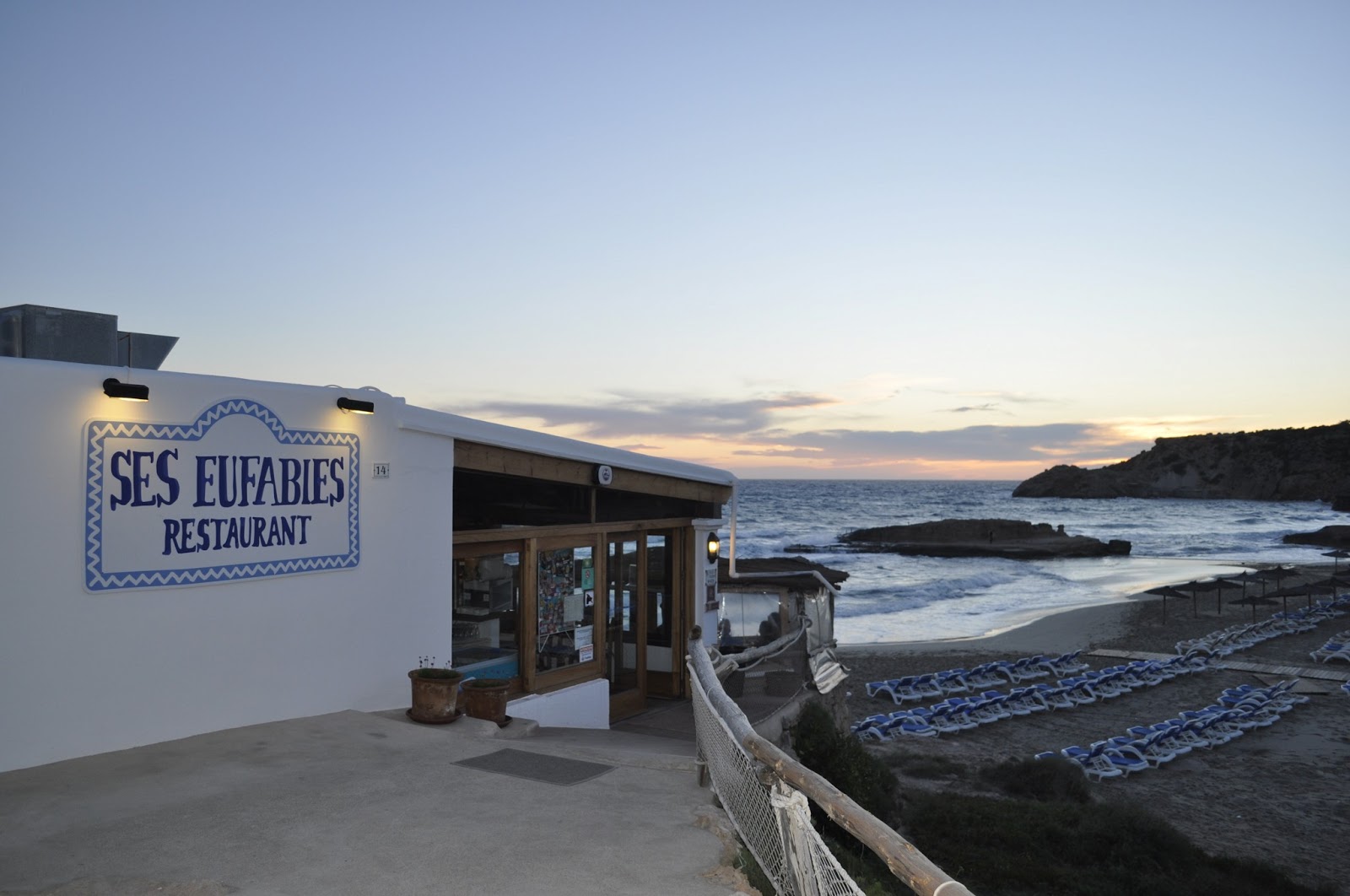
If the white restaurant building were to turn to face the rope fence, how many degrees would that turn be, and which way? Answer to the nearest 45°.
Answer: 0° — it already faces it
